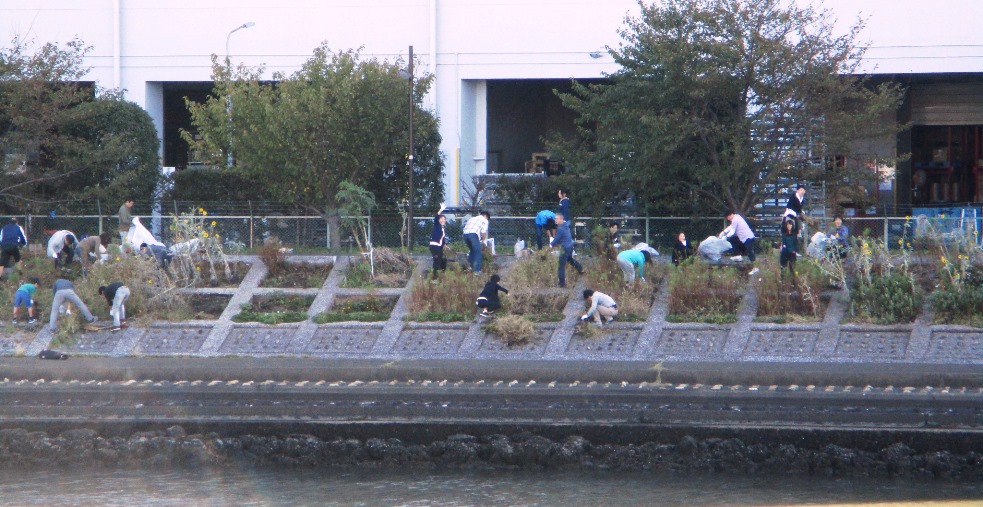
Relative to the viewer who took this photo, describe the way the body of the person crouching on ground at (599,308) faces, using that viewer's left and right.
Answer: facing to the left of the viewer

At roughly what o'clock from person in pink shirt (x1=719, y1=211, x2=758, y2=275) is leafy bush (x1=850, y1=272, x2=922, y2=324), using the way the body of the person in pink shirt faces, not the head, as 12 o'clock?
The leafy bush is roughly at 7 o'clock from the person in pink shirt.

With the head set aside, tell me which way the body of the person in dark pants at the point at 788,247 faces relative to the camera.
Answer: toward the camera

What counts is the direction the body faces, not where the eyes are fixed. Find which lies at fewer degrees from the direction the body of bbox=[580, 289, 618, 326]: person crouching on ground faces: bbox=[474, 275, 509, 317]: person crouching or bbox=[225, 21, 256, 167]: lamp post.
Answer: the person crouching

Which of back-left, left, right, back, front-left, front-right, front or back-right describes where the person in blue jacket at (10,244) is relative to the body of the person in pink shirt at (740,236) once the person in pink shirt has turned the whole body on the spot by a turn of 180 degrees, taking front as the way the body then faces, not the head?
back

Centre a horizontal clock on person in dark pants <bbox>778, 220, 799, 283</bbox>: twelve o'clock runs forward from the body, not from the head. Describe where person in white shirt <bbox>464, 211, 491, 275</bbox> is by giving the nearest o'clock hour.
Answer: The person in white shirt is roughly at 3 o'clock from the person in dark pants.

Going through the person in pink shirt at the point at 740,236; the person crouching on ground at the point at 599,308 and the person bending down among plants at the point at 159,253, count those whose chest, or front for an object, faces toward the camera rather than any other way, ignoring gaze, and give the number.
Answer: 0

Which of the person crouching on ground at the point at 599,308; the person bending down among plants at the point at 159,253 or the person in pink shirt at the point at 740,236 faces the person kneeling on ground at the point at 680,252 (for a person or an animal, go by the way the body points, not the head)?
the person in pink shirt

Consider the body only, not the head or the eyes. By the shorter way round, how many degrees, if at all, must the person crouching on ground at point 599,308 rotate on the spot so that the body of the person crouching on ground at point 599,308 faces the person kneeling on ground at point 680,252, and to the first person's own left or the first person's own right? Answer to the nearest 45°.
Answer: approximately 135° to the first person's own right

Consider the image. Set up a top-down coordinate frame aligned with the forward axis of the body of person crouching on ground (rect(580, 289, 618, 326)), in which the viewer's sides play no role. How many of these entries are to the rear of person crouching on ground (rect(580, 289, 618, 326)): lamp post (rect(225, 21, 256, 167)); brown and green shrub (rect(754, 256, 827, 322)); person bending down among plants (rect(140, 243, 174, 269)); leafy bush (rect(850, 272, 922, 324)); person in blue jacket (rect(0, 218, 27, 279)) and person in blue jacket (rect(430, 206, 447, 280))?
2

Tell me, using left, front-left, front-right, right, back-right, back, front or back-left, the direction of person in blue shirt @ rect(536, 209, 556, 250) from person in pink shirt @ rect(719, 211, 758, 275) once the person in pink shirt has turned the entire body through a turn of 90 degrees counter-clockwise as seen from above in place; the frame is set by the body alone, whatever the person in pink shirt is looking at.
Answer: right

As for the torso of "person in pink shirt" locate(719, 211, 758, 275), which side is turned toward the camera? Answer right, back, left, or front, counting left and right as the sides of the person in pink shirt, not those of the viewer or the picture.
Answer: left

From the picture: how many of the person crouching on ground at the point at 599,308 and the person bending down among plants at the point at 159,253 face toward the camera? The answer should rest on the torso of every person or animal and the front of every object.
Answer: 0

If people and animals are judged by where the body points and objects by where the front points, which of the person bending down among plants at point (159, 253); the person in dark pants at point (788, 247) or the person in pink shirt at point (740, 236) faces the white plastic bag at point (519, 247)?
the person in pink shirt

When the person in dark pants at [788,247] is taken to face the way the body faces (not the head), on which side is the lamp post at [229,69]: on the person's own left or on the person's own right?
on the person's own right

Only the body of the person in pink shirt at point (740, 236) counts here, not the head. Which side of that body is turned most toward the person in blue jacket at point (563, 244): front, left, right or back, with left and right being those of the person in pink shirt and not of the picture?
front
